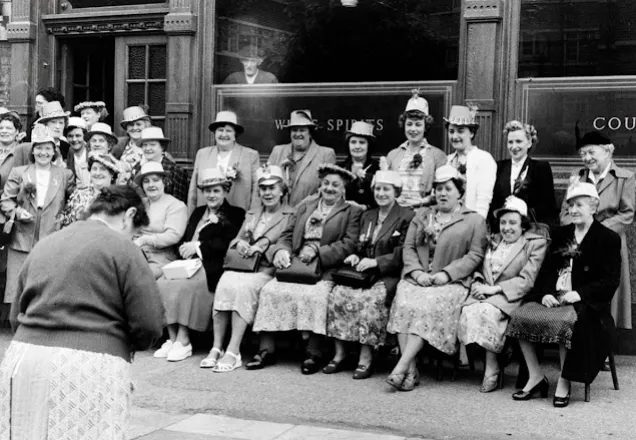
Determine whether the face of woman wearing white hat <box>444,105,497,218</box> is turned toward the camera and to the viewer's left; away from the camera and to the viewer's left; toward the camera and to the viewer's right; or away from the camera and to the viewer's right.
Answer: toward the camera and to the viewer's left

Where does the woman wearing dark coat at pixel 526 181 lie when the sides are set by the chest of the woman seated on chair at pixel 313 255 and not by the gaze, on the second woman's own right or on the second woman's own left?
on the second woman's own left

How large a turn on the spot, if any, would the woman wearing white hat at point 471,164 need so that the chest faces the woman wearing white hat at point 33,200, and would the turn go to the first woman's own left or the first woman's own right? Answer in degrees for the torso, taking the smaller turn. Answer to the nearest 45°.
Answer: approximately 45° to the first woman's own right

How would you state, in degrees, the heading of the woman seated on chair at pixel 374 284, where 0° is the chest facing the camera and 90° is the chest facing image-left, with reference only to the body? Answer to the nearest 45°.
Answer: approximately 45°

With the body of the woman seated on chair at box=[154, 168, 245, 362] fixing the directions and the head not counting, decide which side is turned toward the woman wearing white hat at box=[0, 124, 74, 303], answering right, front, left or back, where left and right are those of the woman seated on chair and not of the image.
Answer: right

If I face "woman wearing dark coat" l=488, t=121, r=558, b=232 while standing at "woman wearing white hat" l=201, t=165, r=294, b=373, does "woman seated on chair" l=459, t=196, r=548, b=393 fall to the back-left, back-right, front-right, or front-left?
front-right

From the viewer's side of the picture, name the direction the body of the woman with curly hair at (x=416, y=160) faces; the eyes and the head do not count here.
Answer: toward the camera

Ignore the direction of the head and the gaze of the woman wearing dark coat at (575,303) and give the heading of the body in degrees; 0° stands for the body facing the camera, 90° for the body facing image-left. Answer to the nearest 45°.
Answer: approximately 45°

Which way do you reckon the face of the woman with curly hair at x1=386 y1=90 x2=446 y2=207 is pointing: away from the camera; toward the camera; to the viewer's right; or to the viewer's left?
toward the camera

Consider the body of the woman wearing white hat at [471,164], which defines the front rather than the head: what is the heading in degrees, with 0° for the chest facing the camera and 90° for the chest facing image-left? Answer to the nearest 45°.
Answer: approximately 45°

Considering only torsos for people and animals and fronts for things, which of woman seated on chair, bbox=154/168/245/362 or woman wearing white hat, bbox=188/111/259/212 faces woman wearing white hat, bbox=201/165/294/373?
woman wearing white hat, bbox=188/111/259/212

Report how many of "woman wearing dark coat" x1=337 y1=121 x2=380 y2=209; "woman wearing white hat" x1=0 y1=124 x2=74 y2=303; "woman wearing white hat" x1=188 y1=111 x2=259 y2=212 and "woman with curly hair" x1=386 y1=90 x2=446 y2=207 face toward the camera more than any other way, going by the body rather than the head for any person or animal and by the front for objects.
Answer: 4

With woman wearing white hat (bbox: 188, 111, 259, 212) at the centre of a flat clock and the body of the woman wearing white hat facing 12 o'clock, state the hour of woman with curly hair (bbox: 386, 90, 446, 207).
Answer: The woman with curly hair is roughly at 10 o'clock from the woman wearing white hat.

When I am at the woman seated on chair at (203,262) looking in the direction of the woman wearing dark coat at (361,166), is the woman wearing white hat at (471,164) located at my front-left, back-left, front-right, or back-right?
front-right

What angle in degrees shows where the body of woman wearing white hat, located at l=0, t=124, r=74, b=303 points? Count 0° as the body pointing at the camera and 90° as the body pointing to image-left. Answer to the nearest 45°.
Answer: approximately 0°
